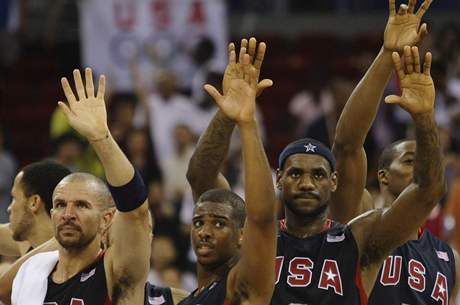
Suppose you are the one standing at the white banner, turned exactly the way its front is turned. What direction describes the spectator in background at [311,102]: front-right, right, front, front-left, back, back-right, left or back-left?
left

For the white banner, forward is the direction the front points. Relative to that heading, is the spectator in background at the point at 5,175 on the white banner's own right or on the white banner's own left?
on the white banner's own right

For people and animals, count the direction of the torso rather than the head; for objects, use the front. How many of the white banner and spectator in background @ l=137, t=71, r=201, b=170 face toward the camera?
2

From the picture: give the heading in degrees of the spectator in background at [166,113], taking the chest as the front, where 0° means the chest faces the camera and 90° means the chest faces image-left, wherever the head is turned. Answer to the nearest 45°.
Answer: approximately 0°

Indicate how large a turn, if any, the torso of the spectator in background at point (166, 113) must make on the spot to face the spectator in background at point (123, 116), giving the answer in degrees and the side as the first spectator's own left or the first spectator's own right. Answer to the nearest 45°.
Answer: approximately 90° to the first spectator's own right

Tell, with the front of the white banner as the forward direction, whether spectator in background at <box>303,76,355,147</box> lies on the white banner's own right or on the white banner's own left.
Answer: on the white banner's own left

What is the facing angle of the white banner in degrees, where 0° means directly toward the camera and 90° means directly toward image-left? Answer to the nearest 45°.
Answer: approximately 0°
